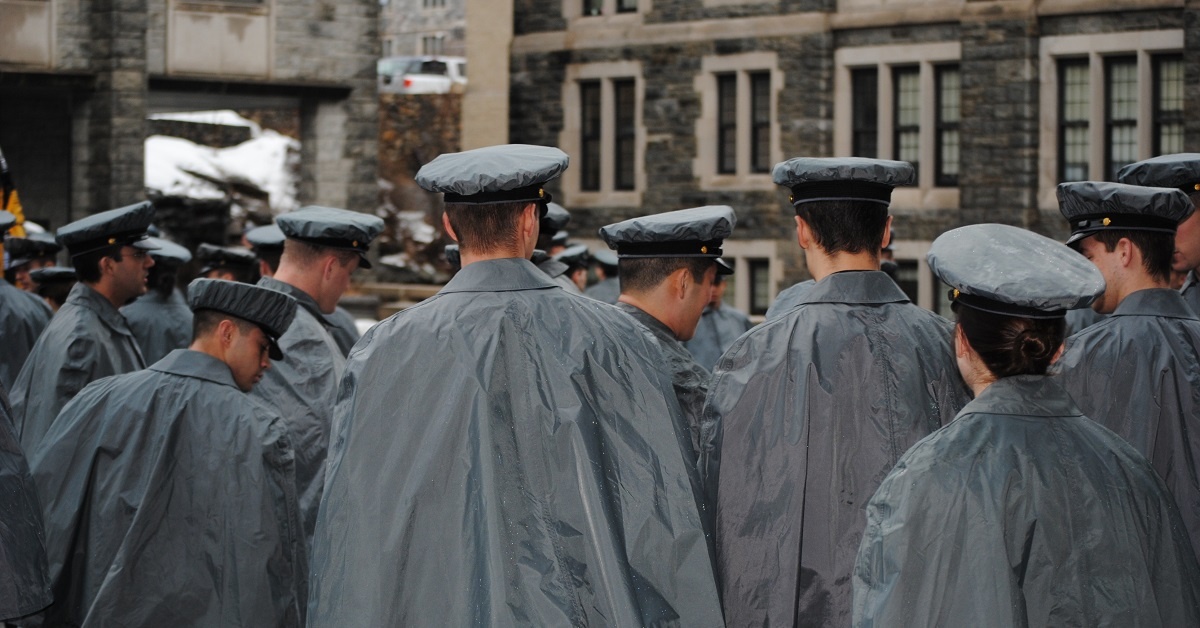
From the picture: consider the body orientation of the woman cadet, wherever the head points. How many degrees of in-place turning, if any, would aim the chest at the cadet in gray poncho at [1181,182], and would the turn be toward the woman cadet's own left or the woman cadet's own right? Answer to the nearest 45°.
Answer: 0° — they already face them

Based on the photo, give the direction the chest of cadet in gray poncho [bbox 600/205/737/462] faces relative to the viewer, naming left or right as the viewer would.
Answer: facing away from the viewer and to the right of the viewer

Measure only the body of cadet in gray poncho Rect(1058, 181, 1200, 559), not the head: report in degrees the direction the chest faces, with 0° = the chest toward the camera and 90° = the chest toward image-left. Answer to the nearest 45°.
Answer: approximately 135°

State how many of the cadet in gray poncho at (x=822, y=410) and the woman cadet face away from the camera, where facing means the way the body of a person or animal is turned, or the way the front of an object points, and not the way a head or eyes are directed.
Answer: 2

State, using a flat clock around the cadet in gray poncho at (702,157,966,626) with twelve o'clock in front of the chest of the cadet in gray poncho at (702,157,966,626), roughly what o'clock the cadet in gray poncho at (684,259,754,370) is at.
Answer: the cadet in gray poncho at (684,259,754,370) is roughly at 12 o'clock from the cadet in gray poncho at (702,157,966,626).

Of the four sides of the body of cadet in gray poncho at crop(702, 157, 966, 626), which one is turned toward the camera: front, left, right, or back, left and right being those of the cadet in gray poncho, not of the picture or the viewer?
back

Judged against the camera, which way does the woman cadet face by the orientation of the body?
away from the camera
